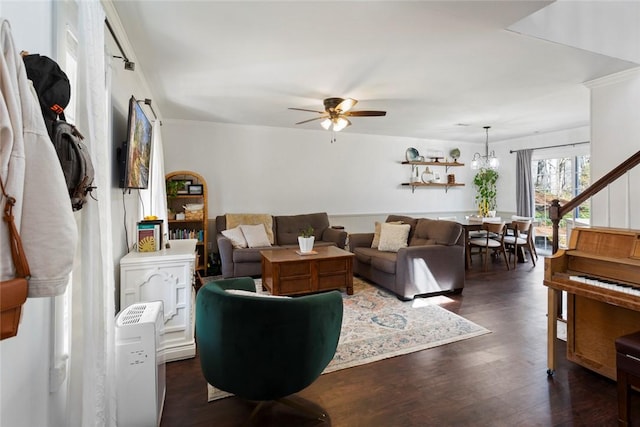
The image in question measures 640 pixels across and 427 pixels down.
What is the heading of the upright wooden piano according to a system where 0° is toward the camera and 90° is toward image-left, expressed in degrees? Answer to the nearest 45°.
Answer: approximately 45°

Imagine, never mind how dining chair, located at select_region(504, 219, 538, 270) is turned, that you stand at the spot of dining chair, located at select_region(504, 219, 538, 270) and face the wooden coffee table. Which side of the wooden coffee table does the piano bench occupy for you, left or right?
left

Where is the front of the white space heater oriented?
to the viewer's right

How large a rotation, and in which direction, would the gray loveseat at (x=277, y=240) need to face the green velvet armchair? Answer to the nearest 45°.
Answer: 0° — it already faces it

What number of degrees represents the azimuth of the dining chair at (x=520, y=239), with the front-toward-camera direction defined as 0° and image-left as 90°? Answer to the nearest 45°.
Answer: approximately 135°

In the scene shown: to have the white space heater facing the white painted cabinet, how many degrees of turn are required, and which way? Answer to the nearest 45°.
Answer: approximately 90° to its left

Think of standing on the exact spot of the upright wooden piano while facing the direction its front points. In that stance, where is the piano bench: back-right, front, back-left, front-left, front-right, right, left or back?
front-left

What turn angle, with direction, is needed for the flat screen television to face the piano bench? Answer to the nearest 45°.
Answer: approximately 45° to its right

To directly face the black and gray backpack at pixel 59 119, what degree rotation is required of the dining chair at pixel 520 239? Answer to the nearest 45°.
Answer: approximately 135° to its left

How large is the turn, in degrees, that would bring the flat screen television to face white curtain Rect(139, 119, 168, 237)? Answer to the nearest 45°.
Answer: approximately 90° to its left

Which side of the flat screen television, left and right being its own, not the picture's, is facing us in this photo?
right

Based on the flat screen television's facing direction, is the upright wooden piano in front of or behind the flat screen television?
in front

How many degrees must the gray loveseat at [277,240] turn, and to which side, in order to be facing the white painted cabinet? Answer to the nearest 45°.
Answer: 0° — it already faces it
